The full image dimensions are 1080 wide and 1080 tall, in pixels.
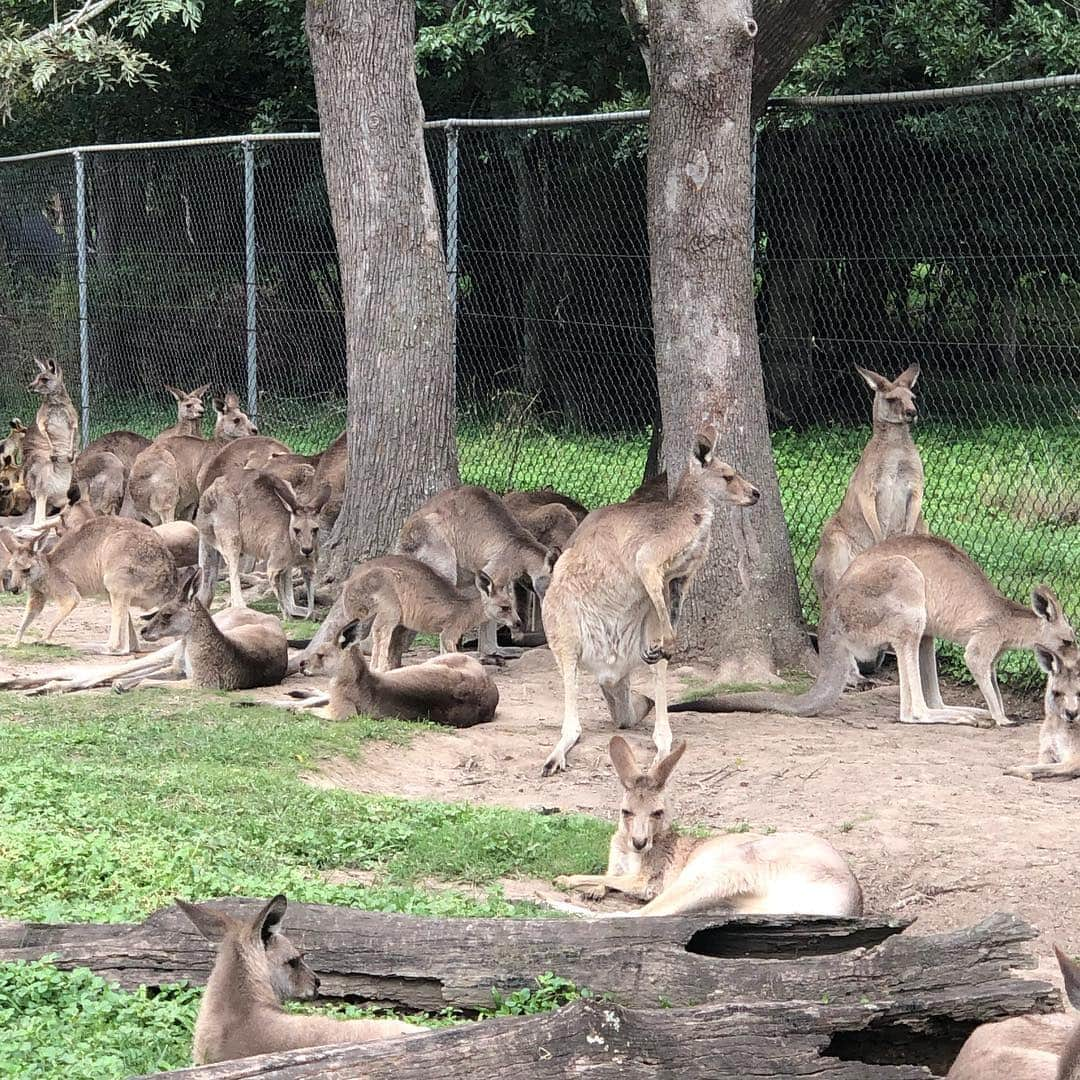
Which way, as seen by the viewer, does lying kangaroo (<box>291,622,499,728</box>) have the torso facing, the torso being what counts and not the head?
to the viewer's left

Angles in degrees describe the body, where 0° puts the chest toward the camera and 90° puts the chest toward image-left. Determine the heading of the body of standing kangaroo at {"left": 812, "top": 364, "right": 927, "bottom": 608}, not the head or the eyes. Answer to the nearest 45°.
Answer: approximately 315°

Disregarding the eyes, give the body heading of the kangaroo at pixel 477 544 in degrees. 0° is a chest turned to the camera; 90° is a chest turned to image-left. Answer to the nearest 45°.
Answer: approximately 270°

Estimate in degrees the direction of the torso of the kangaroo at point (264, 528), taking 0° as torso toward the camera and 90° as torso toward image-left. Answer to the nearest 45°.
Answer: approximately 315°

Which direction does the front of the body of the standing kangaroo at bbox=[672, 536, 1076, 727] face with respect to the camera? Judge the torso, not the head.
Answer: to the viewer's right

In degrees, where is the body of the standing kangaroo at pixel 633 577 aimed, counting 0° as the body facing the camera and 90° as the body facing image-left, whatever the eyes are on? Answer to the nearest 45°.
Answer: approximately 315°

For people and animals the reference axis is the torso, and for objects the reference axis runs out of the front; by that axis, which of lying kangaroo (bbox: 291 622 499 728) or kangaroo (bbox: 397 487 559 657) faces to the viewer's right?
the kangaroo

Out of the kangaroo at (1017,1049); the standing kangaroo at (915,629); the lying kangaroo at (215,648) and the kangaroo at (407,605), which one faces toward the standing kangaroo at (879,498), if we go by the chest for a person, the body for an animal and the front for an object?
the kangaroo at (407,605)

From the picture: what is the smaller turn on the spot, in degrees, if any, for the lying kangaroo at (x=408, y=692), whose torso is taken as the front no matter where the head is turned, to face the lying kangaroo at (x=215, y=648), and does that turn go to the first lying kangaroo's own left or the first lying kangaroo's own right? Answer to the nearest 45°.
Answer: approximately 45° to the first lying kangaroo's own right

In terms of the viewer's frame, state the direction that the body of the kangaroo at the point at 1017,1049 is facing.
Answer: to the viewer's right

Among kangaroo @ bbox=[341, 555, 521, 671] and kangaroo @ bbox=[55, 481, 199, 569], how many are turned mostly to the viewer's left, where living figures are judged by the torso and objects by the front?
1

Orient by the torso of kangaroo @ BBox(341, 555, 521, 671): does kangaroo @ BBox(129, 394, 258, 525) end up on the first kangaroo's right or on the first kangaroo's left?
on the first kangaroo's left

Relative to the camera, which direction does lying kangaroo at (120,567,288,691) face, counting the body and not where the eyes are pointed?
to the viewer's left
